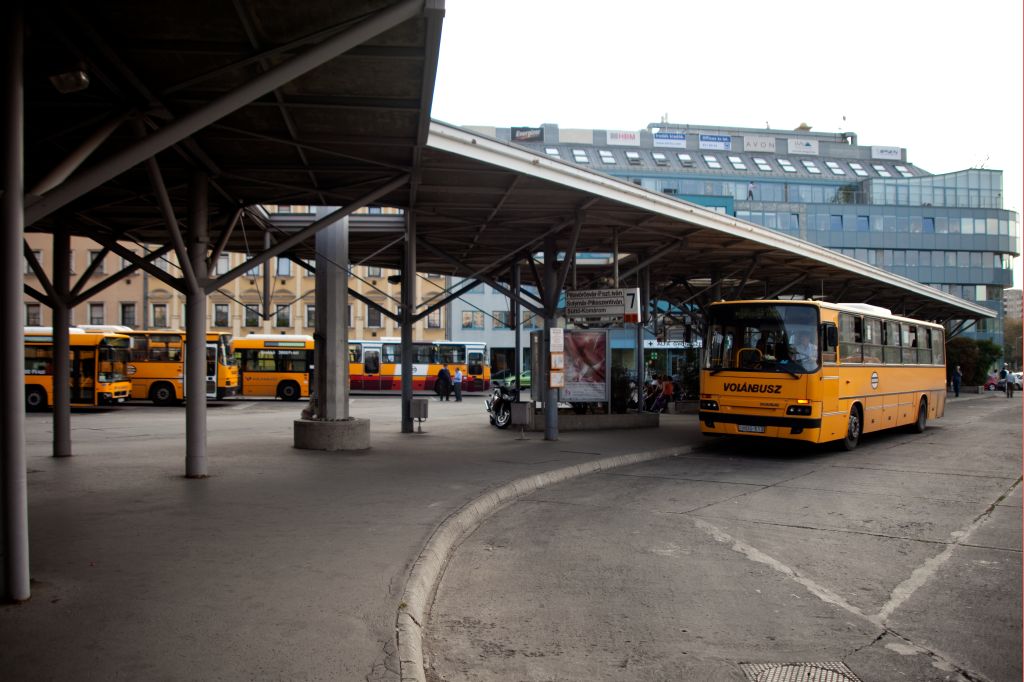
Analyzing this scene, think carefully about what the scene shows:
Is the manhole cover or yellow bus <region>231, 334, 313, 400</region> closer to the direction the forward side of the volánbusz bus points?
the manhole cover

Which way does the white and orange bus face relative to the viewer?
to the viewer's right

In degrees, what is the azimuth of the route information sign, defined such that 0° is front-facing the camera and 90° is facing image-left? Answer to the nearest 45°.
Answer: approximately 0°

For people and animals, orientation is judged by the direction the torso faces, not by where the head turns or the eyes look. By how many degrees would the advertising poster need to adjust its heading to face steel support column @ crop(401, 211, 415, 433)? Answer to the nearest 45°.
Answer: approximately 90° to its right

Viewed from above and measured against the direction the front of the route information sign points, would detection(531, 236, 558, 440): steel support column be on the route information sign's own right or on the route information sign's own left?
on the route information sign's own right

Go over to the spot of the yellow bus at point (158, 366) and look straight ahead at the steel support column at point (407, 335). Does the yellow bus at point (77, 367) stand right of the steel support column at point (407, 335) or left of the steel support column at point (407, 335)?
right
